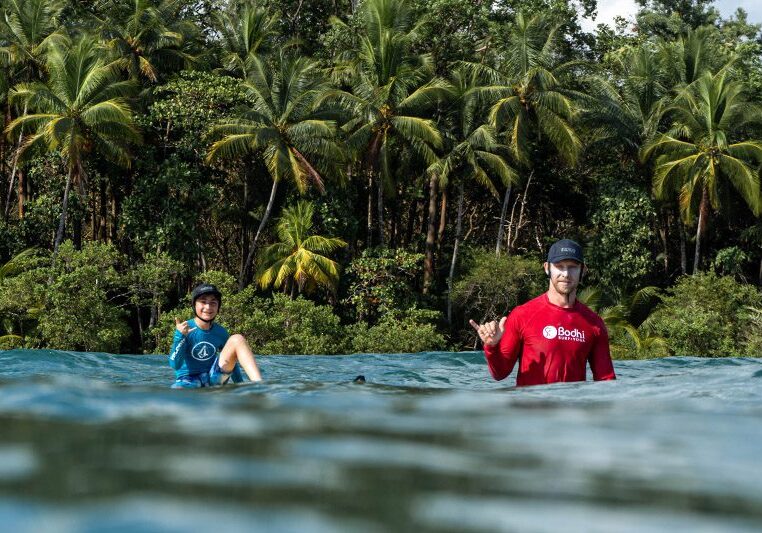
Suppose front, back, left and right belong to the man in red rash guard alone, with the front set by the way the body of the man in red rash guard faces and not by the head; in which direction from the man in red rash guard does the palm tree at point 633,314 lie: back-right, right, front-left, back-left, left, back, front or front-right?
back

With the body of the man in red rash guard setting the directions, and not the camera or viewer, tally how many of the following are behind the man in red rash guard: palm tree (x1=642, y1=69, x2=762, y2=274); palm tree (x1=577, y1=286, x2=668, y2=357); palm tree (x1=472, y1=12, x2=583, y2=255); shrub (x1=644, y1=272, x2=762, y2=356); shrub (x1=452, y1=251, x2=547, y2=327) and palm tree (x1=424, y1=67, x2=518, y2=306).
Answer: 6

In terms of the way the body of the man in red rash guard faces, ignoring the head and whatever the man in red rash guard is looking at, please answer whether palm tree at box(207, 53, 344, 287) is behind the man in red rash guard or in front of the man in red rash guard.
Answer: behind

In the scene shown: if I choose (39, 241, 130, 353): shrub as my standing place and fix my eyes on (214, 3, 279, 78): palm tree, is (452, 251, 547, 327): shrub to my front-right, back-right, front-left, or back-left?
front-right

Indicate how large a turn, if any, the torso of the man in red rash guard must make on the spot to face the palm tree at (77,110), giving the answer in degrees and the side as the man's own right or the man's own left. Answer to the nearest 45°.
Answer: approximately 135° to the man's own right

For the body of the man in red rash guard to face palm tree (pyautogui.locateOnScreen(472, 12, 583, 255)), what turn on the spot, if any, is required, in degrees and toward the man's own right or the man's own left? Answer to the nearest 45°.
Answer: approximately 180°

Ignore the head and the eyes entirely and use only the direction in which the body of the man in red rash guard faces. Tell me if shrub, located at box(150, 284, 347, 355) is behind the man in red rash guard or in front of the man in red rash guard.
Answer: behind

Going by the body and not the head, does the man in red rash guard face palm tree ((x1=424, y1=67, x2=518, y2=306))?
no

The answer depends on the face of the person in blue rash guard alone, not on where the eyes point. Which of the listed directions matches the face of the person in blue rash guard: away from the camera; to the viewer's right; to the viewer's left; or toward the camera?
toward the camera

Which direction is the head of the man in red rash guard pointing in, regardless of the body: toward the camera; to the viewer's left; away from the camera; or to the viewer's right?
toward the camera

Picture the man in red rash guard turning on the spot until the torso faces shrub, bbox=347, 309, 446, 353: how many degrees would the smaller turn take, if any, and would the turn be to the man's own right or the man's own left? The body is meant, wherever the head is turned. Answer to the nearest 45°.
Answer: approximately 180°

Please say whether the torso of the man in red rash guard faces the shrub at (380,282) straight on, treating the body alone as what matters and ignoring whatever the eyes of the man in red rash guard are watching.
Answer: no

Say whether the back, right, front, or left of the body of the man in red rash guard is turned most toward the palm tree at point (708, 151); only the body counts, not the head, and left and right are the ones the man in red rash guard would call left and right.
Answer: back

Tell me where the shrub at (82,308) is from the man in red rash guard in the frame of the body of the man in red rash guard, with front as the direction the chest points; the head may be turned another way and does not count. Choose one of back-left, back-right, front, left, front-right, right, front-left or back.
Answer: back-right

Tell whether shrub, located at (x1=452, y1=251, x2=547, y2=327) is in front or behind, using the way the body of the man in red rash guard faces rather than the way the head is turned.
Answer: behind

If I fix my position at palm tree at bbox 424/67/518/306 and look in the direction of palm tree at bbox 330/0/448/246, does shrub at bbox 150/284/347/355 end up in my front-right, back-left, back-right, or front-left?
front-left

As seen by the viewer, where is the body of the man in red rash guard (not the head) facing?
toward the camera
